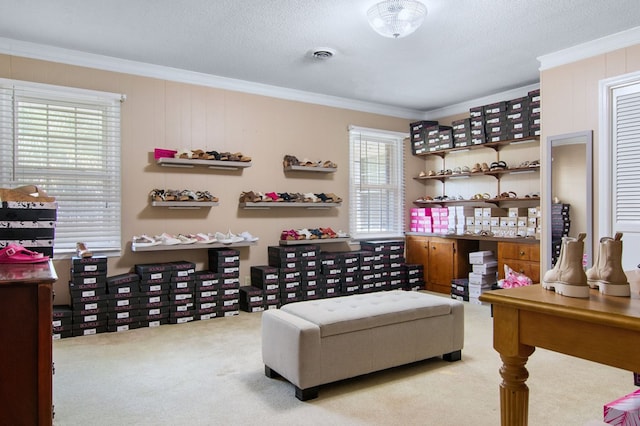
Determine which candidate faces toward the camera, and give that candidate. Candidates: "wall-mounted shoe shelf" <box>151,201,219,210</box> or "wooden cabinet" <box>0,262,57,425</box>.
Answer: the wall-mounted shoe shelf

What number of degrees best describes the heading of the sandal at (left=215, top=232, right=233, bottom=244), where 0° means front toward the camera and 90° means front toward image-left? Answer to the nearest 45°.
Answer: approximately 315°

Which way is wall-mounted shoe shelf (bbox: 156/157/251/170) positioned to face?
toward the camera

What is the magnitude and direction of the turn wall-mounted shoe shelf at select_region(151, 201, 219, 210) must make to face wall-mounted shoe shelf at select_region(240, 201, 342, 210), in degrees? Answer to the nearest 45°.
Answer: approximately 90° to its left

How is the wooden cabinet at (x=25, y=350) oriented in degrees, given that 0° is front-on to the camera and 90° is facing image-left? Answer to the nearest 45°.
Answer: approximately 270°

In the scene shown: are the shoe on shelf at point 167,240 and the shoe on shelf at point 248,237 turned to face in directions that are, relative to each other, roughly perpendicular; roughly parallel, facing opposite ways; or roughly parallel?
roughly parallel

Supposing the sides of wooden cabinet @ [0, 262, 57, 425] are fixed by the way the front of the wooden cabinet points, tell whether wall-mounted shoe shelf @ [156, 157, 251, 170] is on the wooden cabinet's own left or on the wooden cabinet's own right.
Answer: on the wooden cabinet's own left

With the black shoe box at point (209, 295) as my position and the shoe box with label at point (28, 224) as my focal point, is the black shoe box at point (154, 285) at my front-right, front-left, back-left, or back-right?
front-right

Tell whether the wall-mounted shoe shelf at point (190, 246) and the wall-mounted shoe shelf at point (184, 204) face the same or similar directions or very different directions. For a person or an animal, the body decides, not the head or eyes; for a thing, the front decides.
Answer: same or similar directions

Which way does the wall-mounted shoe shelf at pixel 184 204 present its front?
toward the camera
